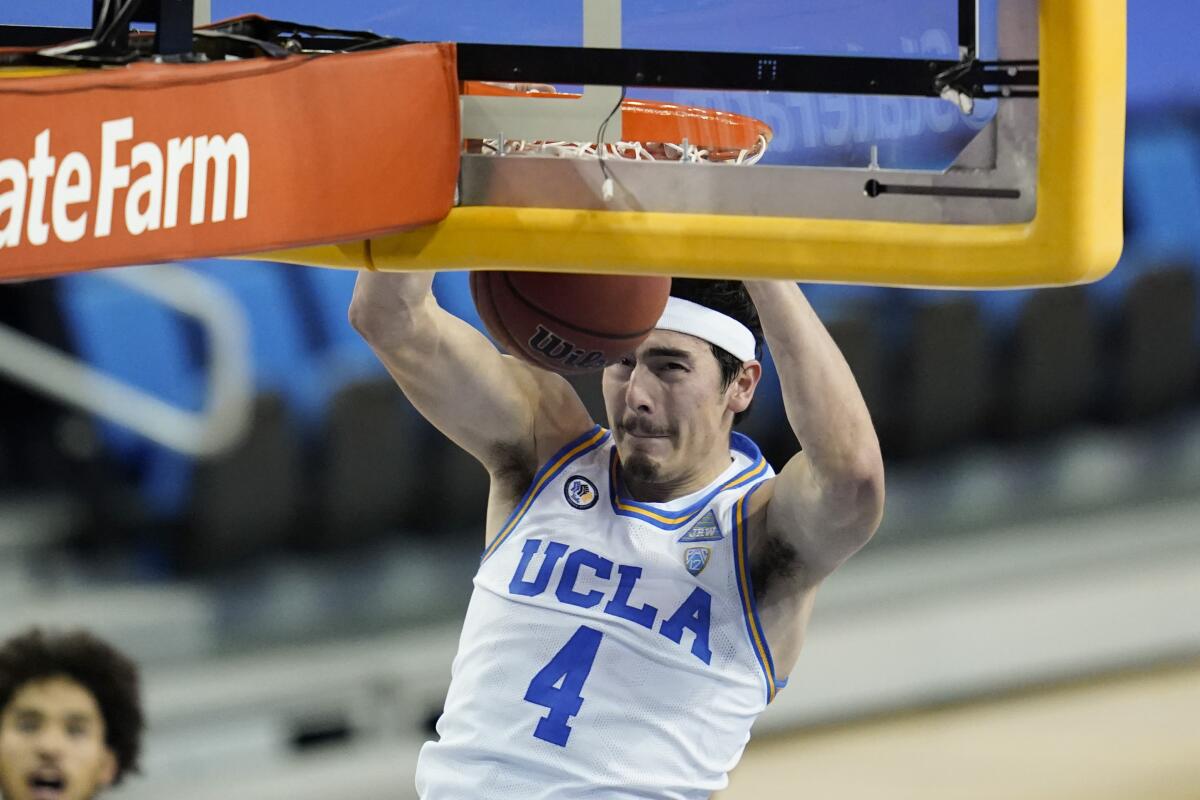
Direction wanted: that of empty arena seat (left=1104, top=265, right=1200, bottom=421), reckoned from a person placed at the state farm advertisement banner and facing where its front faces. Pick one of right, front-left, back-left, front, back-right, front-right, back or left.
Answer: left

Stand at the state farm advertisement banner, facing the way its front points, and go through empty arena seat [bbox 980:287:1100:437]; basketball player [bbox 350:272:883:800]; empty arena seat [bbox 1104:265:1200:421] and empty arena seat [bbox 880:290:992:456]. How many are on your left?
4

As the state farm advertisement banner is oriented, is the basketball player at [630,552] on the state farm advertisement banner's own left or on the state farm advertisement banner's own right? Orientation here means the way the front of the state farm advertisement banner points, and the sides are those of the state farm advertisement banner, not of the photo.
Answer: on the state farm advertisement banner's own left

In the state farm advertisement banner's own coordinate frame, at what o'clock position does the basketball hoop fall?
The basketball hoop is roughly at 10 o'clock from the state farm advertisement banner.

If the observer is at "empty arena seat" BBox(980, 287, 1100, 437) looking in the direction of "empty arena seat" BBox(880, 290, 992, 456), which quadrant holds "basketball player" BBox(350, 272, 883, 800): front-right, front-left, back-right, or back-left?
front-left

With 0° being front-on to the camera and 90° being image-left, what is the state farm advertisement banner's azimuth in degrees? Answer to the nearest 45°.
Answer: approximately 315°

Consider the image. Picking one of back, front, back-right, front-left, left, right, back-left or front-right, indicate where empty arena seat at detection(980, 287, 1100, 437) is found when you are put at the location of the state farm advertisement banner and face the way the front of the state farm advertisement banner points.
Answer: left

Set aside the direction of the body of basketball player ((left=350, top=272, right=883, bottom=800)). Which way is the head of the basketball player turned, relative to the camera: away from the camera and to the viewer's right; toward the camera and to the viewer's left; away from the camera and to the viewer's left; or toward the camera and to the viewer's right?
toward the camera and to the viewer's left
